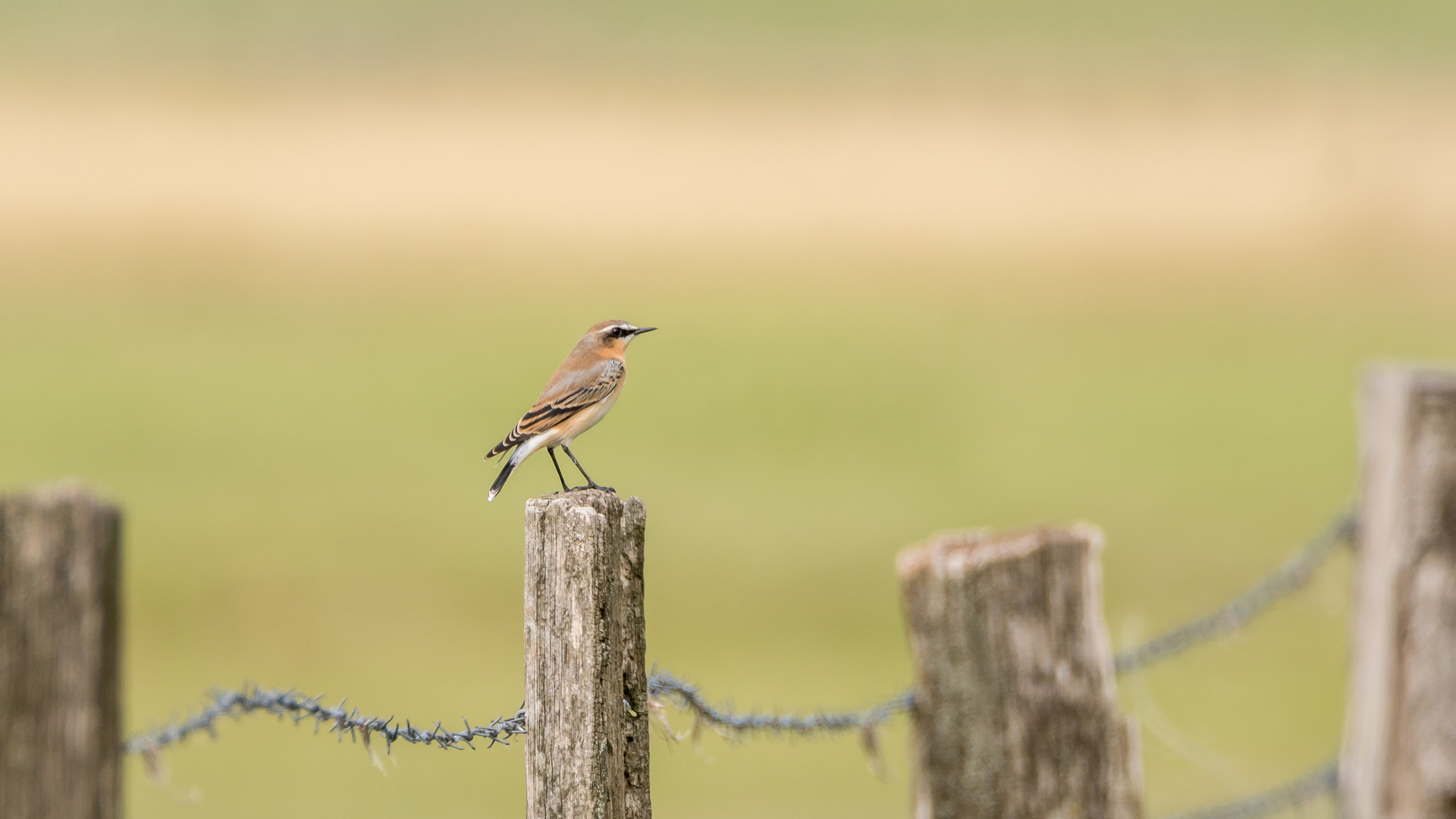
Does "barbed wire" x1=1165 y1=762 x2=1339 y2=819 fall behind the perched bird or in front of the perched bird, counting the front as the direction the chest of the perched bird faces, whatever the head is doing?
in front

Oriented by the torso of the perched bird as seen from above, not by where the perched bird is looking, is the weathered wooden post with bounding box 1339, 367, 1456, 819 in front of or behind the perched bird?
in front

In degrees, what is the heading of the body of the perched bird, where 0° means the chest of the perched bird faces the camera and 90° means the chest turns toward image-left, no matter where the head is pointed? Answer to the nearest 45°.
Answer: approximately 270°
